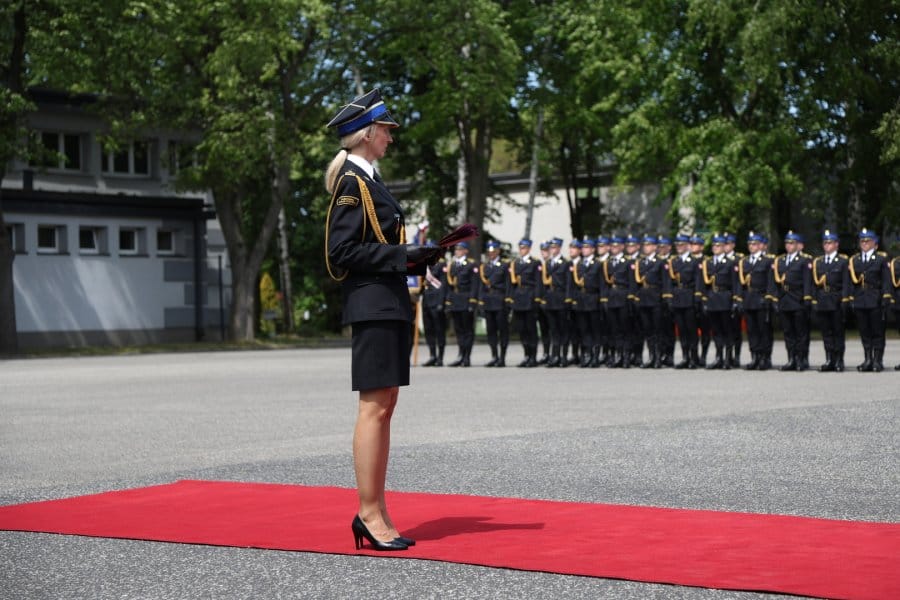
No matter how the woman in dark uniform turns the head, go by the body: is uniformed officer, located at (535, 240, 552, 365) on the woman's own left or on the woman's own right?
on the woman's own left

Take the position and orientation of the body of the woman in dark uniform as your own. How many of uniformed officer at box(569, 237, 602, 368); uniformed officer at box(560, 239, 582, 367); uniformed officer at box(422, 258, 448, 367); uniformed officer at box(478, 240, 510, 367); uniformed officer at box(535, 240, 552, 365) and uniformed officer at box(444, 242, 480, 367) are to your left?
6

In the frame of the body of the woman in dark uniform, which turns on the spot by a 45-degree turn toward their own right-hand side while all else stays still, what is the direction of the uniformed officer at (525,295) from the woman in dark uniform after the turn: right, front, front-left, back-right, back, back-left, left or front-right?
back-left

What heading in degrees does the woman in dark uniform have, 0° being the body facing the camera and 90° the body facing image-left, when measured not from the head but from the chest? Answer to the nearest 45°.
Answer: approximately 270°

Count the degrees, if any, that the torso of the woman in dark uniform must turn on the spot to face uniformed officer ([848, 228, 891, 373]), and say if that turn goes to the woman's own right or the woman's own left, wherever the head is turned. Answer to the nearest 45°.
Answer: approximately 45° to the woman's own left

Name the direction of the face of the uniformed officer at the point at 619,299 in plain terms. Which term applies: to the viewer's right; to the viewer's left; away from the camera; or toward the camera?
toward the camera

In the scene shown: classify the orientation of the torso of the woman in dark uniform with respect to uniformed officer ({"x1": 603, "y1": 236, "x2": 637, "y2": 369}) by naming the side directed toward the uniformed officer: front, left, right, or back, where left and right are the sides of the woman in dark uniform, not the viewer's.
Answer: left

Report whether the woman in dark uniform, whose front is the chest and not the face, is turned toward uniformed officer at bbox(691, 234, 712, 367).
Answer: no

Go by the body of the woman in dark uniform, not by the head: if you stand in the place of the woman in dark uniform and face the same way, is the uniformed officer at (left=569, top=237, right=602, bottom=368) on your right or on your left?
on your left

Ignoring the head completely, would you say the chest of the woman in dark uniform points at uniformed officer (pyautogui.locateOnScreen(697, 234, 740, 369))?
no

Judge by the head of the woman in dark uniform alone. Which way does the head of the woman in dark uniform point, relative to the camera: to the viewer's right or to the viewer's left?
to the viewer's right

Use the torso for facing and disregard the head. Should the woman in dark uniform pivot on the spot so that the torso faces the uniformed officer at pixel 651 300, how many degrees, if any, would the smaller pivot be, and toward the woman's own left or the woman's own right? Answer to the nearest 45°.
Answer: approximately 90° to the woman's own left

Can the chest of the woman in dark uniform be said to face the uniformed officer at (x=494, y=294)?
no

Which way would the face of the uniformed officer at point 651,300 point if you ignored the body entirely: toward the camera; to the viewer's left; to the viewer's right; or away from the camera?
toward the camera

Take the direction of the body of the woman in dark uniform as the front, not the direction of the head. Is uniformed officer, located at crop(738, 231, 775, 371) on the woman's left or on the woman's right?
on the woman's left

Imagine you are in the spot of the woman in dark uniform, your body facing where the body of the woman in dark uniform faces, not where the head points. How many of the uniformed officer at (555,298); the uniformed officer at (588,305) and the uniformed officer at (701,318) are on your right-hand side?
0

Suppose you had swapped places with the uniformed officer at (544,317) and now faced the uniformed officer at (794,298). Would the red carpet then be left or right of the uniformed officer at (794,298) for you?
right

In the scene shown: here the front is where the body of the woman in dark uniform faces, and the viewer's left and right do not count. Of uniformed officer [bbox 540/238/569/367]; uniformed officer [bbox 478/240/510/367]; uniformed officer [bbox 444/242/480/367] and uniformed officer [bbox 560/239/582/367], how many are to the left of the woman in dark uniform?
4

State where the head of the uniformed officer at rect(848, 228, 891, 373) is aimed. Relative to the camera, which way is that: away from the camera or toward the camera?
toward the camera
